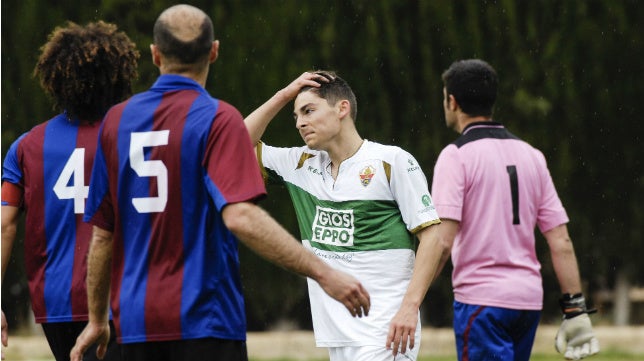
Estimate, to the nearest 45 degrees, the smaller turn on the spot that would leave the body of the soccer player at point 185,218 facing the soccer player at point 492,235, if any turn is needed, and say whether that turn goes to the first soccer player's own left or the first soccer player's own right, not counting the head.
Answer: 0° — they already face them

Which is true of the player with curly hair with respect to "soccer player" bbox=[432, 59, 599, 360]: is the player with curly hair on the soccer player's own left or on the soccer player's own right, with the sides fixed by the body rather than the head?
on the soccer player's own left

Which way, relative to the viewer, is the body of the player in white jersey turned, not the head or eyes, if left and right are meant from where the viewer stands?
facing the viewer and to the left of the viewer

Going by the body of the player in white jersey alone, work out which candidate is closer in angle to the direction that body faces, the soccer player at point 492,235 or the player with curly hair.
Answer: the player with curly hair

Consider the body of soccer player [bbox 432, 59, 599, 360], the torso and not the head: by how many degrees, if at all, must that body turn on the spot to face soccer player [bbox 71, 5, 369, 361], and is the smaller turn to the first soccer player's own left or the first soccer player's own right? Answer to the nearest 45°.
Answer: approximately 90° to the first soccer player's own left

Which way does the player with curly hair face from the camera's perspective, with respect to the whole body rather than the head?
away from the camera

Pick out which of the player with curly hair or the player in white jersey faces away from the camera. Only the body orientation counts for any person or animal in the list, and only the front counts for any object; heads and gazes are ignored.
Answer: the player with curly hair

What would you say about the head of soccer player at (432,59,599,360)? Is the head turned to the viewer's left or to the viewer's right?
to the viewer's left

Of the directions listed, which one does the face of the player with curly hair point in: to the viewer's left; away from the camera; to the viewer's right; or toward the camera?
away from the camera

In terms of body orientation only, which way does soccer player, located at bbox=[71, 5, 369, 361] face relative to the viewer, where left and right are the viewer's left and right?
facing away from the viewer and to the right of the viewer

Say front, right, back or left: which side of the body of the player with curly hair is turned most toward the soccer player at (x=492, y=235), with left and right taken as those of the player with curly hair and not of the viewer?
right

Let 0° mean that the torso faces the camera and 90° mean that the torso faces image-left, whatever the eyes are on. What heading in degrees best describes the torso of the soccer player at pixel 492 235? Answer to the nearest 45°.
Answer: approximately 135°

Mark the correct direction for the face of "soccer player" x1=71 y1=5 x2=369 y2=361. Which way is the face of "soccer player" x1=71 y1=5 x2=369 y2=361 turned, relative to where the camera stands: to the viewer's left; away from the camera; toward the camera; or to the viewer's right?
away from the camera

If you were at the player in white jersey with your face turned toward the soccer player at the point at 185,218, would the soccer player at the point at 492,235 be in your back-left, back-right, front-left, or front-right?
back-left

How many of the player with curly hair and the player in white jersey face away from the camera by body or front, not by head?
1
